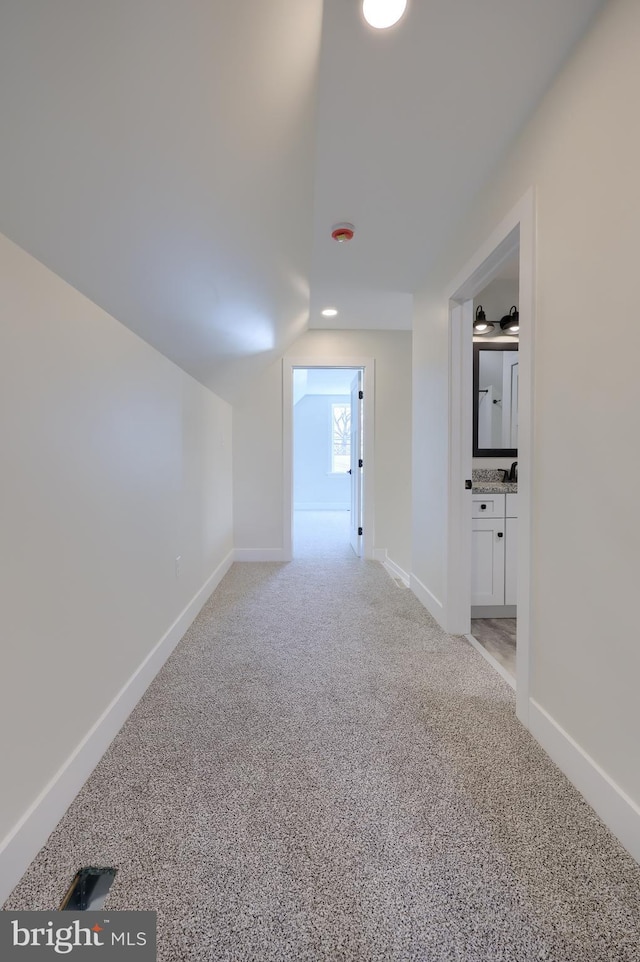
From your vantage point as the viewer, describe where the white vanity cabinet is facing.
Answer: facing the viewer

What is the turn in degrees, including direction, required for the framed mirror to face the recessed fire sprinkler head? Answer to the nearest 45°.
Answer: approximately 45° to its right

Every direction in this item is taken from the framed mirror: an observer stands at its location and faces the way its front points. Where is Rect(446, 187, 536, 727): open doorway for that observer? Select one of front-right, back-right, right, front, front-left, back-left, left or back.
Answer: front

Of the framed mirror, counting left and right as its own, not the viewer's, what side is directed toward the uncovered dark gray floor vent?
front

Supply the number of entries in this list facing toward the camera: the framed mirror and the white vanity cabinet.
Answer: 2

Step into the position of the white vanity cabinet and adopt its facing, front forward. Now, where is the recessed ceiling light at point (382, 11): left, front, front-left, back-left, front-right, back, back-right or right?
front

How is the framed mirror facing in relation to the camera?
toward the camera
